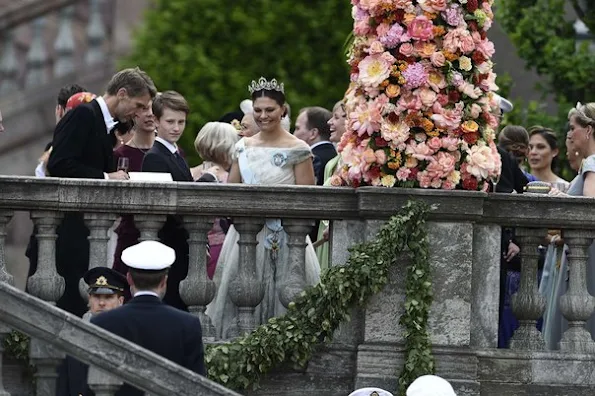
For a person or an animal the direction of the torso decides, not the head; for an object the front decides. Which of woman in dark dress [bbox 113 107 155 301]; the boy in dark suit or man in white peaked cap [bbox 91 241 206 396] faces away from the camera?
the man in white peaked cap

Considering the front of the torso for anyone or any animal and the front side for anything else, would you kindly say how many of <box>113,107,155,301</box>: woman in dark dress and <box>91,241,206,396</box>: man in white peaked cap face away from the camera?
1

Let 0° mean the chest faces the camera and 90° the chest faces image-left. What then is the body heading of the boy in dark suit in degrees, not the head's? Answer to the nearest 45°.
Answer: approximately 315°

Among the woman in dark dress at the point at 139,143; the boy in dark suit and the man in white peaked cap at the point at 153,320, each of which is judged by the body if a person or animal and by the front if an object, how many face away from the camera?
1

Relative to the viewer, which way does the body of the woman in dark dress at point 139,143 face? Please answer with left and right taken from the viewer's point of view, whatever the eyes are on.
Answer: facing the viewer and to the right of the viewer

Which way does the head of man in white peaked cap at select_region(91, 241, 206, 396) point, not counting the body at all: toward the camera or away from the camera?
away from the camera

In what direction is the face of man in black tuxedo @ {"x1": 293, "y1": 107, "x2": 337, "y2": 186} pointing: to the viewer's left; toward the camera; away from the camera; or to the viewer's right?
to the viewer's left

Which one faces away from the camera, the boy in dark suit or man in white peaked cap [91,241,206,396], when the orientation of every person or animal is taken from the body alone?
the man in white peaked cap

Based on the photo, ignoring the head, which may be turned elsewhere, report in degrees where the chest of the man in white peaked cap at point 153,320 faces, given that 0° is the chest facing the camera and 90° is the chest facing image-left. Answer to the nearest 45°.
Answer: approximately 180°

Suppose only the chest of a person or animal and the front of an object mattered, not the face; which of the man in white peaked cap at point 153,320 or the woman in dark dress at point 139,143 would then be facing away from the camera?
the man in white peaked cap

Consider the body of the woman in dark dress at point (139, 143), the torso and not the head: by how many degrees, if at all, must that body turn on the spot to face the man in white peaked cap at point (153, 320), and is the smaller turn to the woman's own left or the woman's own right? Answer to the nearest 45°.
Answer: approximately 45° to the woman's own right
